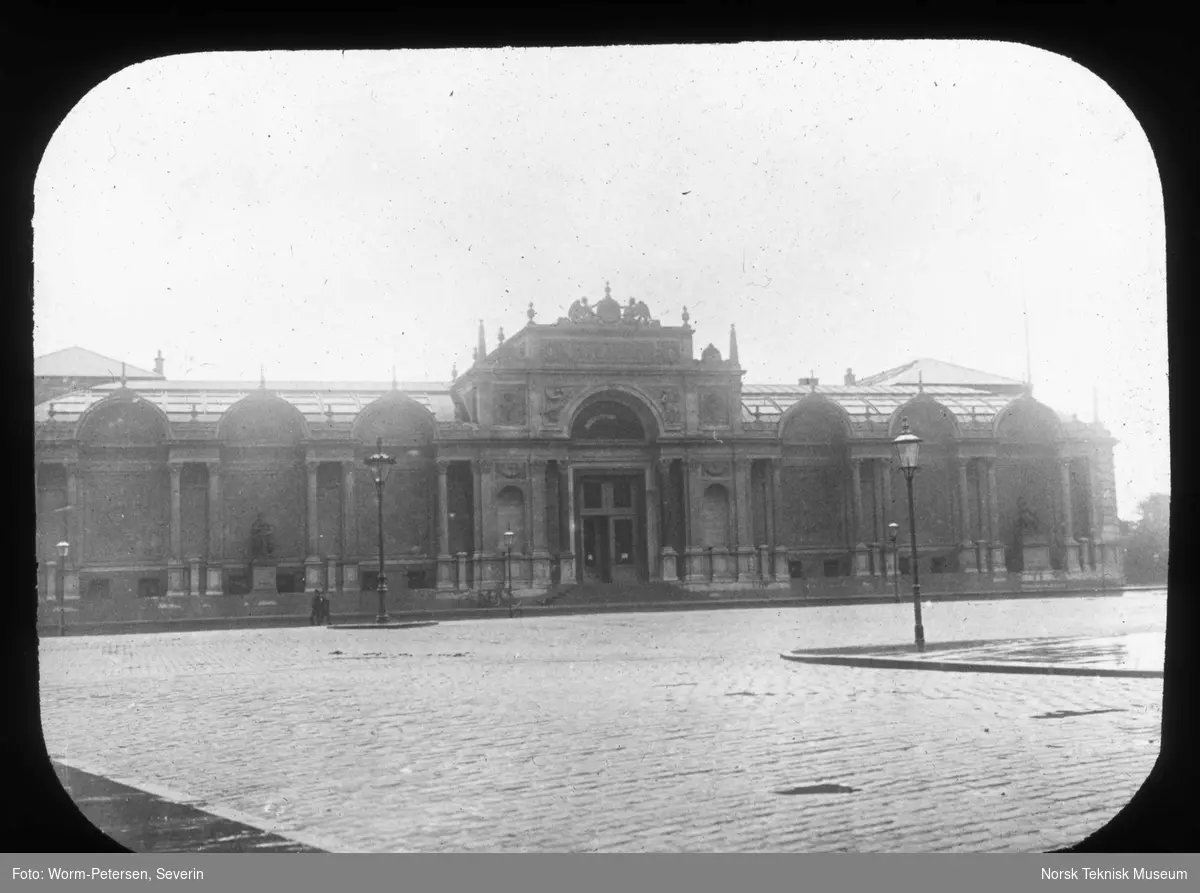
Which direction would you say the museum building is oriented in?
toward the camera
